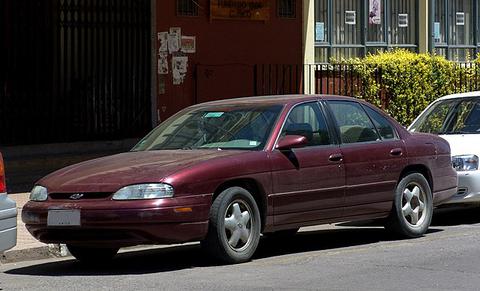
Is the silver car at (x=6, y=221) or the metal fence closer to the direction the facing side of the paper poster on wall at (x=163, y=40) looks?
the silver car

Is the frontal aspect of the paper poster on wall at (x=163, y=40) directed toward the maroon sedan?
yes

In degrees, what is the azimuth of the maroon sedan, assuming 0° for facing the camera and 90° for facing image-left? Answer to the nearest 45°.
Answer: approximately 45°

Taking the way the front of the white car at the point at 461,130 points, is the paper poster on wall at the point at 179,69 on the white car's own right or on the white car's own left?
on the white car's own right

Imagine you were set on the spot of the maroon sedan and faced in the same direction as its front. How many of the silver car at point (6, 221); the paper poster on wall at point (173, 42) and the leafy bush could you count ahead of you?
1

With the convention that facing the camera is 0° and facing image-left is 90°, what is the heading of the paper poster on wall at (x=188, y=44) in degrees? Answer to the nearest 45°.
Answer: approximately 0°

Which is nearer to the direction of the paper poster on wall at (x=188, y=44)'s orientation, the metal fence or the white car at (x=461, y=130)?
the white car

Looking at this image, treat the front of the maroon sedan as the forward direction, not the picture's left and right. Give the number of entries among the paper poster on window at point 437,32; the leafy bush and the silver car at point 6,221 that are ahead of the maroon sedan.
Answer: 1

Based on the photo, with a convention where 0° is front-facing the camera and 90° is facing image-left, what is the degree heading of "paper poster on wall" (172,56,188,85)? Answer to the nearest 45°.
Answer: approximately 0°
